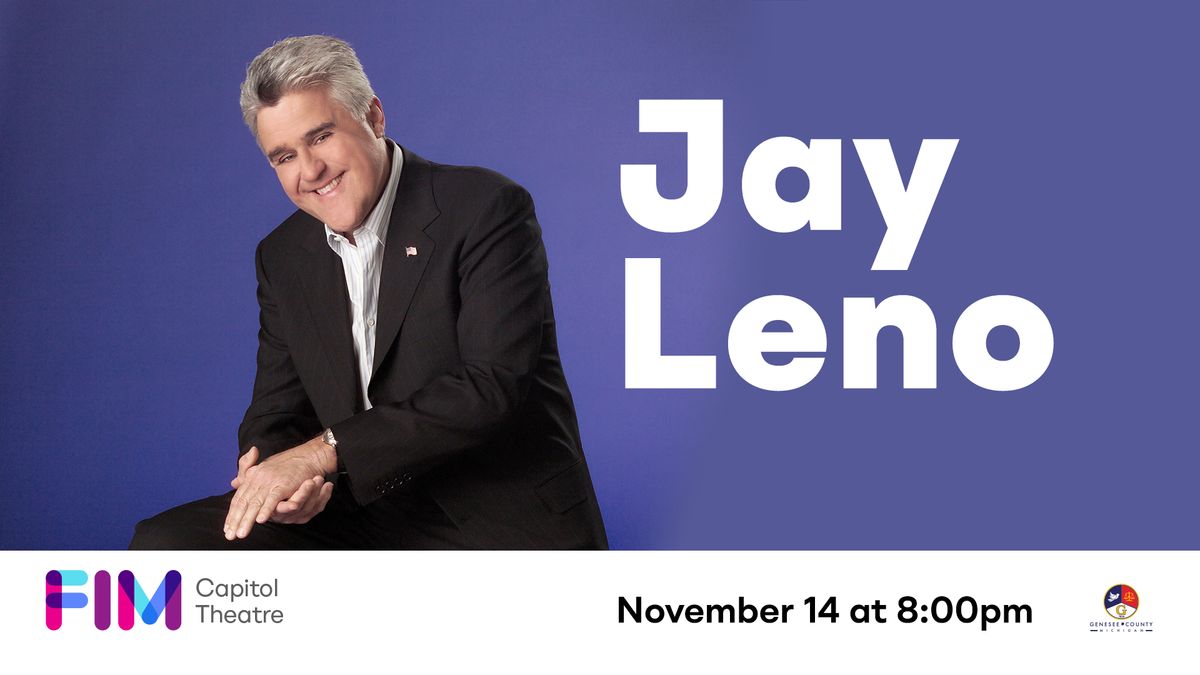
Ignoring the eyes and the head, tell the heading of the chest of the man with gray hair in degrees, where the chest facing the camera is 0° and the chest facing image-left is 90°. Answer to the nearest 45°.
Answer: approximately 45°
